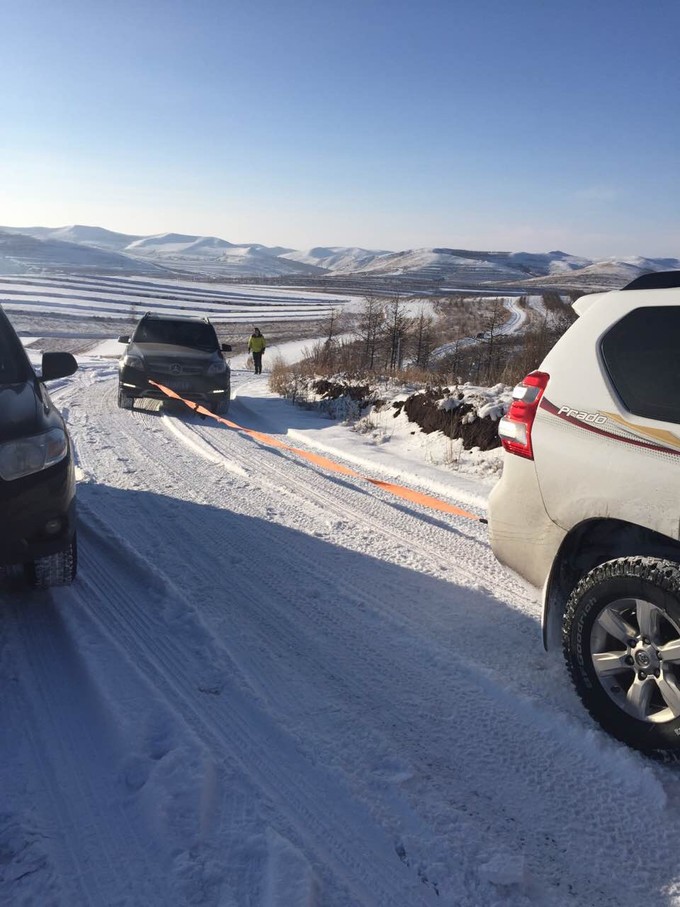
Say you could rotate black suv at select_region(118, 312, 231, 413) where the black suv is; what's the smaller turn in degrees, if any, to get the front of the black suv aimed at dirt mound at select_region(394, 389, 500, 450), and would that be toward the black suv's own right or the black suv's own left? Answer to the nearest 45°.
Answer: approximately 45° to the black suv's own left

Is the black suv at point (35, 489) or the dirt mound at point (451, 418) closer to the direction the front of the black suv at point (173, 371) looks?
the black suv

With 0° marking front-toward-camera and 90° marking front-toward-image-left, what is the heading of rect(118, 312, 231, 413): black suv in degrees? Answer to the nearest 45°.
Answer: approximately 0°

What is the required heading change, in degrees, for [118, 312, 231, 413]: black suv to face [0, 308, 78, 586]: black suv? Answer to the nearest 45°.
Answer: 0° — it already faces it

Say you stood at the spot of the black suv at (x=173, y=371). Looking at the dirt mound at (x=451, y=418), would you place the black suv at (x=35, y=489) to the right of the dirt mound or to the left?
right

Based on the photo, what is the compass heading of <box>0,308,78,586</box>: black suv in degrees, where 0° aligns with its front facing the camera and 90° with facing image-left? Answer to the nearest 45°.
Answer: approximately 0°

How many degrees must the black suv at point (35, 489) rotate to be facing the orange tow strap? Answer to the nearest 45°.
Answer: approximately 135° to its left

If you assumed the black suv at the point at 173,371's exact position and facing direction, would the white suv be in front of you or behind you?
in front

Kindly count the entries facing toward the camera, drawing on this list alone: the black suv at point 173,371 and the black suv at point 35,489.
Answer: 2

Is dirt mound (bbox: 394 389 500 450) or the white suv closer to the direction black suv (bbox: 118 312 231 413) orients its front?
the white suv

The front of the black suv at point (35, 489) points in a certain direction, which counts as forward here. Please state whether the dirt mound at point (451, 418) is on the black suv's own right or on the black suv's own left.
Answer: on the black suv's own left

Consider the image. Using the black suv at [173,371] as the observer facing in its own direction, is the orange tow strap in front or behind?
in front
